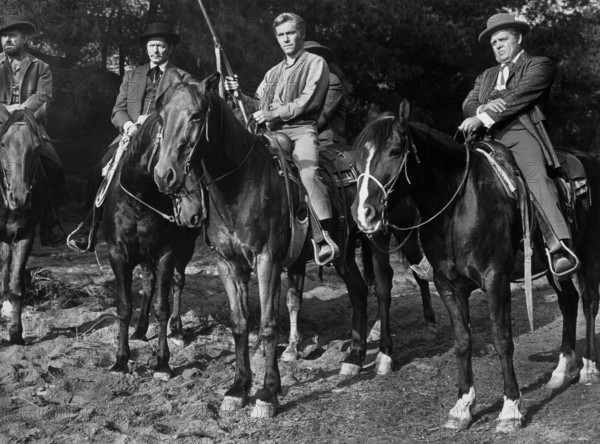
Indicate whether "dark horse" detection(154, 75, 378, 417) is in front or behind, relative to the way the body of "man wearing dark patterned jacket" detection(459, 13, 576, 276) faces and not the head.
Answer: in front

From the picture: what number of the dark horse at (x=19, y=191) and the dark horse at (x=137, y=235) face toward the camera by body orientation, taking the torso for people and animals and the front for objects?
2

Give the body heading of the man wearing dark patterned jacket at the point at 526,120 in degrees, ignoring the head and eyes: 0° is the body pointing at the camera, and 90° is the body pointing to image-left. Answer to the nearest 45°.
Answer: approximately 45°

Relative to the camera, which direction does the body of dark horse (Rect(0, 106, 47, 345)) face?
toward the camera

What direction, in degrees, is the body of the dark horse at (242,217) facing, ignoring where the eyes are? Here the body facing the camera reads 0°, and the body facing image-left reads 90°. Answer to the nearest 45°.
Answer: approximately 45°

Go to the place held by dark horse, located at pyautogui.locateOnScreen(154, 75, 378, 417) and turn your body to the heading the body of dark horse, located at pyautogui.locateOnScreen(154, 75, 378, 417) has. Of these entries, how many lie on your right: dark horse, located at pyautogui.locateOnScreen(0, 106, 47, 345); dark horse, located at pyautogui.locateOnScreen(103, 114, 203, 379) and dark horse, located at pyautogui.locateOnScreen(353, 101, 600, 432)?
2

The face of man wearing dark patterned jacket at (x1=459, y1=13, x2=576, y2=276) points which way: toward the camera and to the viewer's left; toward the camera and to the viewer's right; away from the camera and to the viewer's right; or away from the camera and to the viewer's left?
toward the camera and to the viewer's left

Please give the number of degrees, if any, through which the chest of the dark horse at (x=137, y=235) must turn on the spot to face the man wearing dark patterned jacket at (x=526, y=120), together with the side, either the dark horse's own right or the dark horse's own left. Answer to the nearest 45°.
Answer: approximately 45° to the dark horse's own left

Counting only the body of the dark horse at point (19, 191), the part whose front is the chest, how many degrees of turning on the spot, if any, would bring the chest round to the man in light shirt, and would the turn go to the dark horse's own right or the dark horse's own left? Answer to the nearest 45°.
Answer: approximately 45° to the dark horse's own left

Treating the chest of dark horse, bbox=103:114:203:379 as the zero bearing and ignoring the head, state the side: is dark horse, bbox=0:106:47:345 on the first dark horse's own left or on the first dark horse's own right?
on the first dark horse's own right

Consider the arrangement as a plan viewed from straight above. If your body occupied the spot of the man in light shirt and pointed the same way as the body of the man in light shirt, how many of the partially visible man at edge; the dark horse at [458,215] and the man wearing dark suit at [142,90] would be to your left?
1

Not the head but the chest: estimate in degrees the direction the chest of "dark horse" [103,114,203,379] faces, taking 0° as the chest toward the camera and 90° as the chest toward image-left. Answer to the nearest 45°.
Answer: approximately 0°

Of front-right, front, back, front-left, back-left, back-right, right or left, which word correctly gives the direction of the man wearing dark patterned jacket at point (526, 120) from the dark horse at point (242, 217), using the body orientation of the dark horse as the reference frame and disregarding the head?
back-left

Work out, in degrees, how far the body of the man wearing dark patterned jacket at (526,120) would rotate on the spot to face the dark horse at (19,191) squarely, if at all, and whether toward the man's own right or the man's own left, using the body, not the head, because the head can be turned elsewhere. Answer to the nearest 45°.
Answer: approximately 45° to the man's own right

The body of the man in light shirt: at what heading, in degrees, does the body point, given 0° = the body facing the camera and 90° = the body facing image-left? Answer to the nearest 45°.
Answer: approximately 45°
